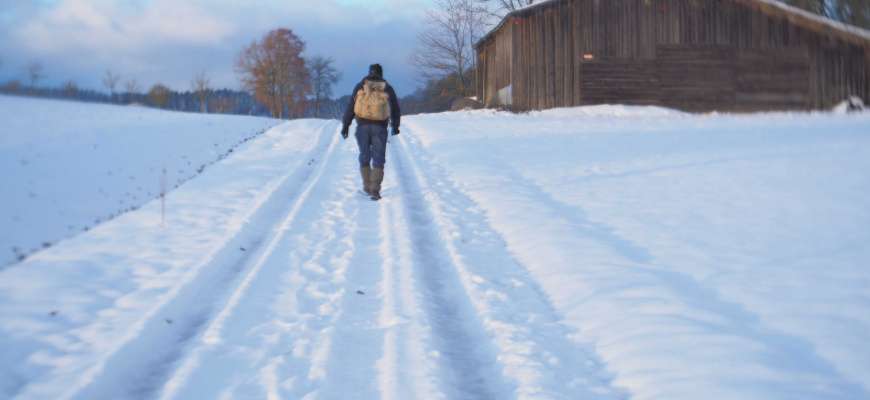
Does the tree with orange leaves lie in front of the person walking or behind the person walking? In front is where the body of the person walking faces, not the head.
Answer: in front

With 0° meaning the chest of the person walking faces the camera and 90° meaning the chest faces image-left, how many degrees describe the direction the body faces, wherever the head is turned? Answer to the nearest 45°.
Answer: approximately 180°

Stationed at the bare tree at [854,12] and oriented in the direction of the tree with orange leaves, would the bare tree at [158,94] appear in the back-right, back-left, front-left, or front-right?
front-left

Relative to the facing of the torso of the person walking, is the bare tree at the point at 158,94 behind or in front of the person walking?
in front
